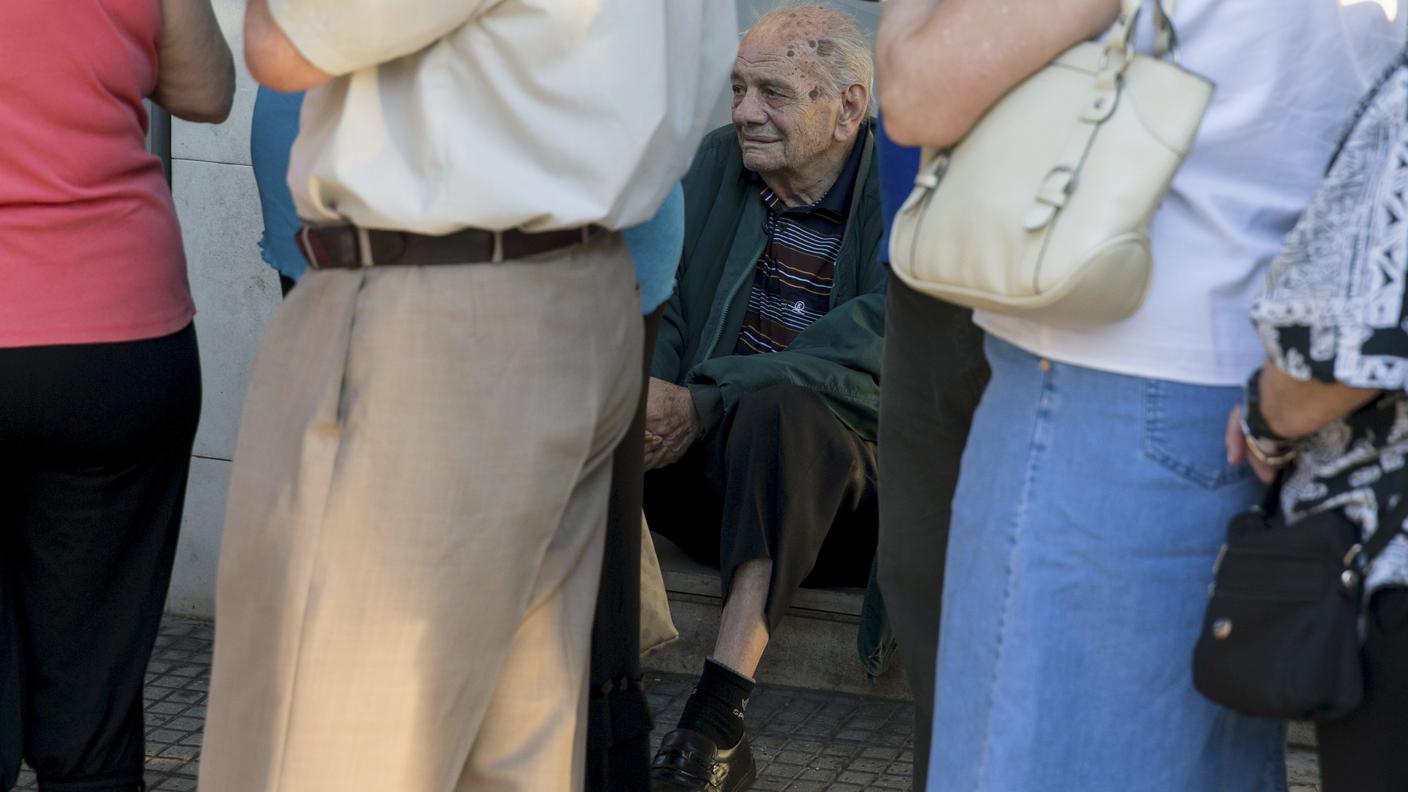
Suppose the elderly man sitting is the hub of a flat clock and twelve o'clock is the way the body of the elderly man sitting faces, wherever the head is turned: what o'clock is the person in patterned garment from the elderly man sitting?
The person in patterned garment is roughly at 10 o'clock from the elderly man sitting.

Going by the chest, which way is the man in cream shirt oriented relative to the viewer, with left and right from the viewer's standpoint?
facing away from the viewer and to the left of the viewer

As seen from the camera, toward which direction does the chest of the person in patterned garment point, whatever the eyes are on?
to the viewer's left

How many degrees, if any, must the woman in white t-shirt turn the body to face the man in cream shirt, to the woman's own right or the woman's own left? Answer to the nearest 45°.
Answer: approximately 45° to the woman's own left

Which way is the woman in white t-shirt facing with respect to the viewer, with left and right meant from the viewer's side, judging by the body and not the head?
facing away from the viewer and to the left of the viewer
